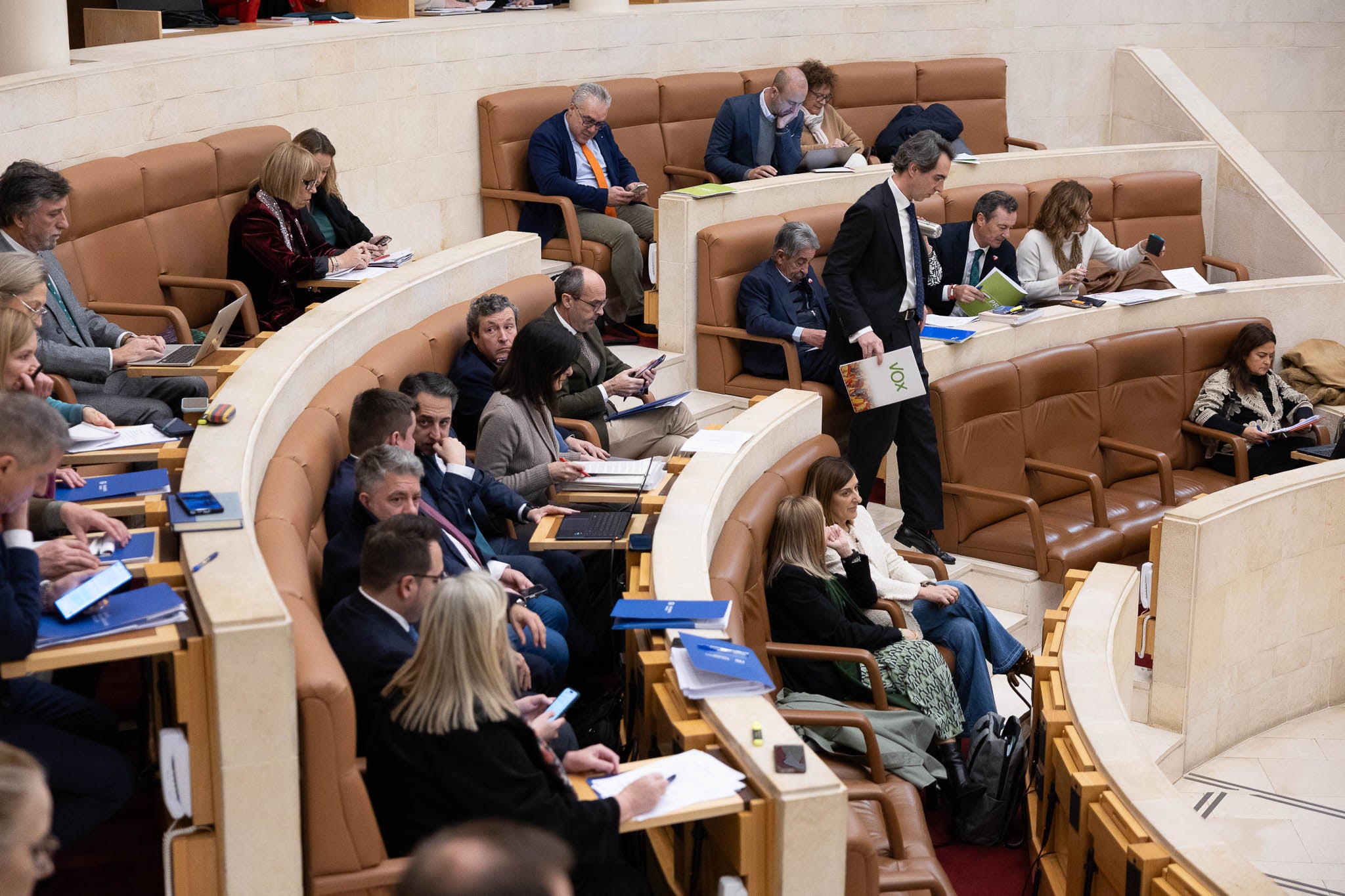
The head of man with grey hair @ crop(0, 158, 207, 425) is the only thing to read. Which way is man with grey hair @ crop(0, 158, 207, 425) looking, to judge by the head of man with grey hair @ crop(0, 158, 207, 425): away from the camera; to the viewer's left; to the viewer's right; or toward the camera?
to the viewer's right

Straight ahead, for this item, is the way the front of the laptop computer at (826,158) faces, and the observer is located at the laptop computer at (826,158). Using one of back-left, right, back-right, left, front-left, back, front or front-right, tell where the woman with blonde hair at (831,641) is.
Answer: back

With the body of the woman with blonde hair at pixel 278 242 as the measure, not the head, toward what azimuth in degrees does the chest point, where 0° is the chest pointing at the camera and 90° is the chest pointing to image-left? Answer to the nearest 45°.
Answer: approximately 270°

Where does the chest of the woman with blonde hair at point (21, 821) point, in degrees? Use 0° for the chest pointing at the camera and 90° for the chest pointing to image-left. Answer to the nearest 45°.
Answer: approximately 270°

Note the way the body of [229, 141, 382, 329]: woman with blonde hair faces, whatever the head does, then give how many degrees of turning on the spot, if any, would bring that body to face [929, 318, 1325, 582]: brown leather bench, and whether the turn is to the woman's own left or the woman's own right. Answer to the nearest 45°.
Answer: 0° — they already face it

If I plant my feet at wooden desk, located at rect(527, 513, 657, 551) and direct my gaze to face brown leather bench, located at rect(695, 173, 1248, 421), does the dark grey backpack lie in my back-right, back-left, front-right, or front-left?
front-right

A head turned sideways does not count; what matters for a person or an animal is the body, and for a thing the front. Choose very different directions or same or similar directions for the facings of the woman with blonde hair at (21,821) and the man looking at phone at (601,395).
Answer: same or similar directions

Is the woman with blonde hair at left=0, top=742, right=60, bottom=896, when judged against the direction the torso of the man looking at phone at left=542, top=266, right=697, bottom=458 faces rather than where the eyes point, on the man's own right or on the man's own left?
on the man's own right

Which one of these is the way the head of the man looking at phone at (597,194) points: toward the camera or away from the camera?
toward the camera

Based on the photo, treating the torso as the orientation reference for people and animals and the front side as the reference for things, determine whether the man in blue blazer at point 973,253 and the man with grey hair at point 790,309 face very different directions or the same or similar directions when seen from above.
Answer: same or similar directions

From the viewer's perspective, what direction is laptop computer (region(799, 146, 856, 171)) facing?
away from the camera

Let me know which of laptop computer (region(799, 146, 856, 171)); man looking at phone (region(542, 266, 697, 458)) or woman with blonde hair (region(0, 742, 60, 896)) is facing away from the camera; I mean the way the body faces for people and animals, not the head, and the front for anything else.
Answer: the laptop computer

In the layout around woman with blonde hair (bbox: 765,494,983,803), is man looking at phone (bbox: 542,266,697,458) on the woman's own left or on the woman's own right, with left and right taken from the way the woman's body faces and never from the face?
on the woman's own left

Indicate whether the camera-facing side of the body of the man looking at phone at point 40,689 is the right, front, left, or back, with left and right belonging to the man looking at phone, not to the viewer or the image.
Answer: right
